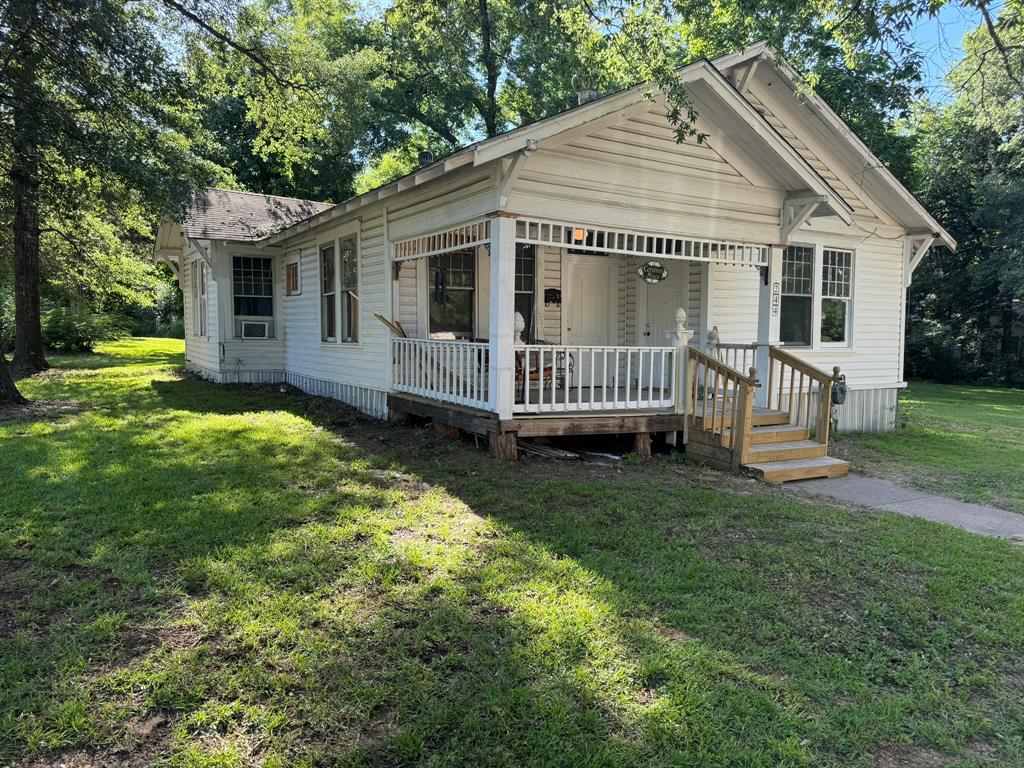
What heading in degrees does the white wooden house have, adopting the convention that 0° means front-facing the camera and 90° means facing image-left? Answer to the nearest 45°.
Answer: approximately 315°

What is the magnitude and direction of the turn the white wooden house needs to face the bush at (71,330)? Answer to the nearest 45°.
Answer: approximately 180°

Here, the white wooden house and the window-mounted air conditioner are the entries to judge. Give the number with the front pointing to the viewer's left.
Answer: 0

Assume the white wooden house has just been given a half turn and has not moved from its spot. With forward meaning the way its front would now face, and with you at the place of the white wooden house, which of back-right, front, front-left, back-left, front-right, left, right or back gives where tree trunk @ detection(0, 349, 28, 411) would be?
front-left

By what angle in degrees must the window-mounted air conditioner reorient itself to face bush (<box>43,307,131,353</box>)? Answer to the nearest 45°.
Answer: approximately 135° to its right

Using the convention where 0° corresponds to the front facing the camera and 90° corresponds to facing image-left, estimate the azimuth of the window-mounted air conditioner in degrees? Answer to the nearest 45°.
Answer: approximately 0°
